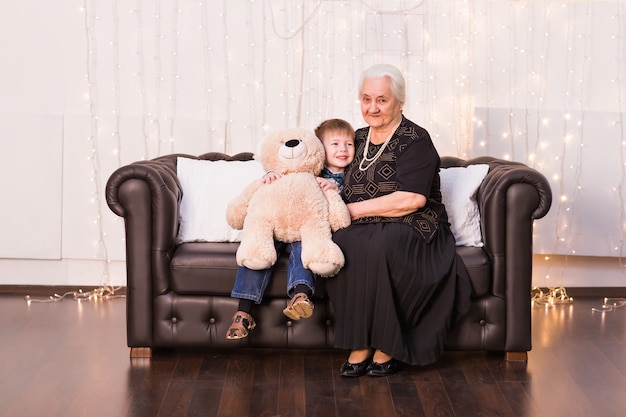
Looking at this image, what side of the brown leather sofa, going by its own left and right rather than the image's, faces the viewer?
front

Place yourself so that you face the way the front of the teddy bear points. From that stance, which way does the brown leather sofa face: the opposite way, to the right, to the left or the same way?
the same way

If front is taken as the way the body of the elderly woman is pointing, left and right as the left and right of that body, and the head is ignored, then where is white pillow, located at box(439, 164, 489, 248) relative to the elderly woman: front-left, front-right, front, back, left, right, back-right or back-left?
back

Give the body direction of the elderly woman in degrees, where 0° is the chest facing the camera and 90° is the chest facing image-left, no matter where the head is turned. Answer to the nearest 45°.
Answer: approximately 45°

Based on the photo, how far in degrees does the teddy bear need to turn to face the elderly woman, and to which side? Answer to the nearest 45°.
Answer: approximately 90° to its left

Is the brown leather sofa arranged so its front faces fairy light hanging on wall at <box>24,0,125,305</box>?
no

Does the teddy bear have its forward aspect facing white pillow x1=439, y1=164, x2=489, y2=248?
no

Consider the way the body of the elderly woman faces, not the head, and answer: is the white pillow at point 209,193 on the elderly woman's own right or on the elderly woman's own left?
on the elderly woman's own right

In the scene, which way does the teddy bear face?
toward the camera

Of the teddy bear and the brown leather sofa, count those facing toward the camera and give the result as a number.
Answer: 2
